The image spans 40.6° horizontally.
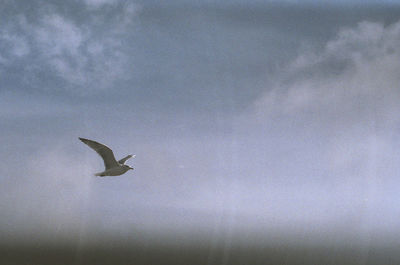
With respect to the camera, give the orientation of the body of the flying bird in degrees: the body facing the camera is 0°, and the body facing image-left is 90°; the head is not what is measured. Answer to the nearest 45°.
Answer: approximately 270°
